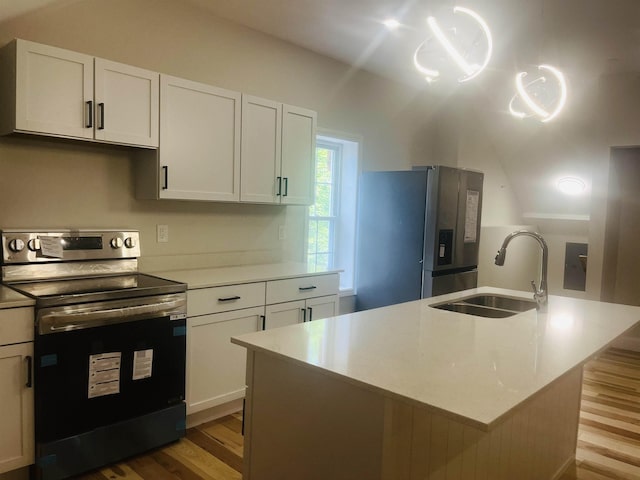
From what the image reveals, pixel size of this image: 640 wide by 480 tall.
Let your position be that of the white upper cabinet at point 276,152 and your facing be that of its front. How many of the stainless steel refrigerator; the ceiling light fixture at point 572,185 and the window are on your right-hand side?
0

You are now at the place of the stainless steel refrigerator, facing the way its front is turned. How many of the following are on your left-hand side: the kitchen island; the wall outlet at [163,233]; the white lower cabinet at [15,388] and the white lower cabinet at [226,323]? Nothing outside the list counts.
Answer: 0

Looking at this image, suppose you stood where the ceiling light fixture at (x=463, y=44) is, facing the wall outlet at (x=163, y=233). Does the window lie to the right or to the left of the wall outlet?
right

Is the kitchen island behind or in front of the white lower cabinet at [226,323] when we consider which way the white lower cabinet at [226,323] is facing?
in front

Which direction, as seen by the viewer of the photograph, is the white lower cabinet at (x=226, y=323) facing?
facing the viewer and to the right of the viewer

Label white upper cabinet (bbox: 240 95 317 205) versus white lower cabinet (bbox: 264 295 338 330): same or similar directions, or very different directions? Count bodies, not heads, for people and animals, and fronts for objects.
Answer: same or similar directions

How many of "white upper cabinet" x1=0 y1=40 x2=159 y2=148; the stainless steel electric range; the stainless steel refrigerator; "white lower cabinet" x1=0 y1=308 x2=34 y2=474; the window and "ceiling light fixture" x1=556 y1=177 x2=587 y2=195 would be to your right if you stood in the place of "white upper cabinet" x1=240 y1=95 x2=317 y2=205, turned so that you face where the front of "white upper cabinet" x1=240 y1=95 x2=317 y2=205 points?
3

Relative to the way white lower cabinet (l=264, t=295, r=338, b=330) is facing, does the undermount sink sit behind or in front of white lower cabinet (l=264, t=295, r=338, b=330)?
in front

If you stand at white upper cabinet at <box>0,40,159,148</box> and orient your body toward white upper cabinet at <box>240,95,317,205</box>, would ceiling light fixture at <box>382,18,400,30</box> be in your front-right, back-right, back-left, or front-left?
front-right

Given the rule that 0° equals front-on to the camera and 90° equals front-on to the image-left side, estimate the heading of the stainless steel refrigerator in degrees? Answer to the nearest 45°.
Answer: approximately 315°

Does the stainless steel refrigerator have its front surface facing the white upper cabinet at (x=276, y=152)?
no

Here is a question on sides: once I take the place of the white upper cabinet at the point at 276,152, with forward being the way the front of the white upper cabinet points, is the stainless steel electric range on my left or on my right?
on my right

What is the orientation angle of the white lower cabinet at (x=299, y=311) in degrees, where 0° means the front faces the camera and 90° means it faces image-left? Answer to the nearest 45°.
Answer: approximately 315°

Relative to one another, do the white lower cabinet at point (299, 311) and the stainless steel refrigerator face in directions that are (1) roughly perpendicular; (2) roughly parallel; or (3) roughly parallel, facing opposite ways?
roughly parallel

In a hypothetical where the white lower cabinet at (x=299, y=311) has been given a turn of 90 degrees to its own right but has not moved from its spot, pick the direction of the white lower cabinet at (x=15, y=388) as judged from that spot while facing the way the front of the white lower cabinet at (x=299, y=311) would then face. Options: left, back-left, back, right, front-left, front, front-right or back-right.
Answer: front
